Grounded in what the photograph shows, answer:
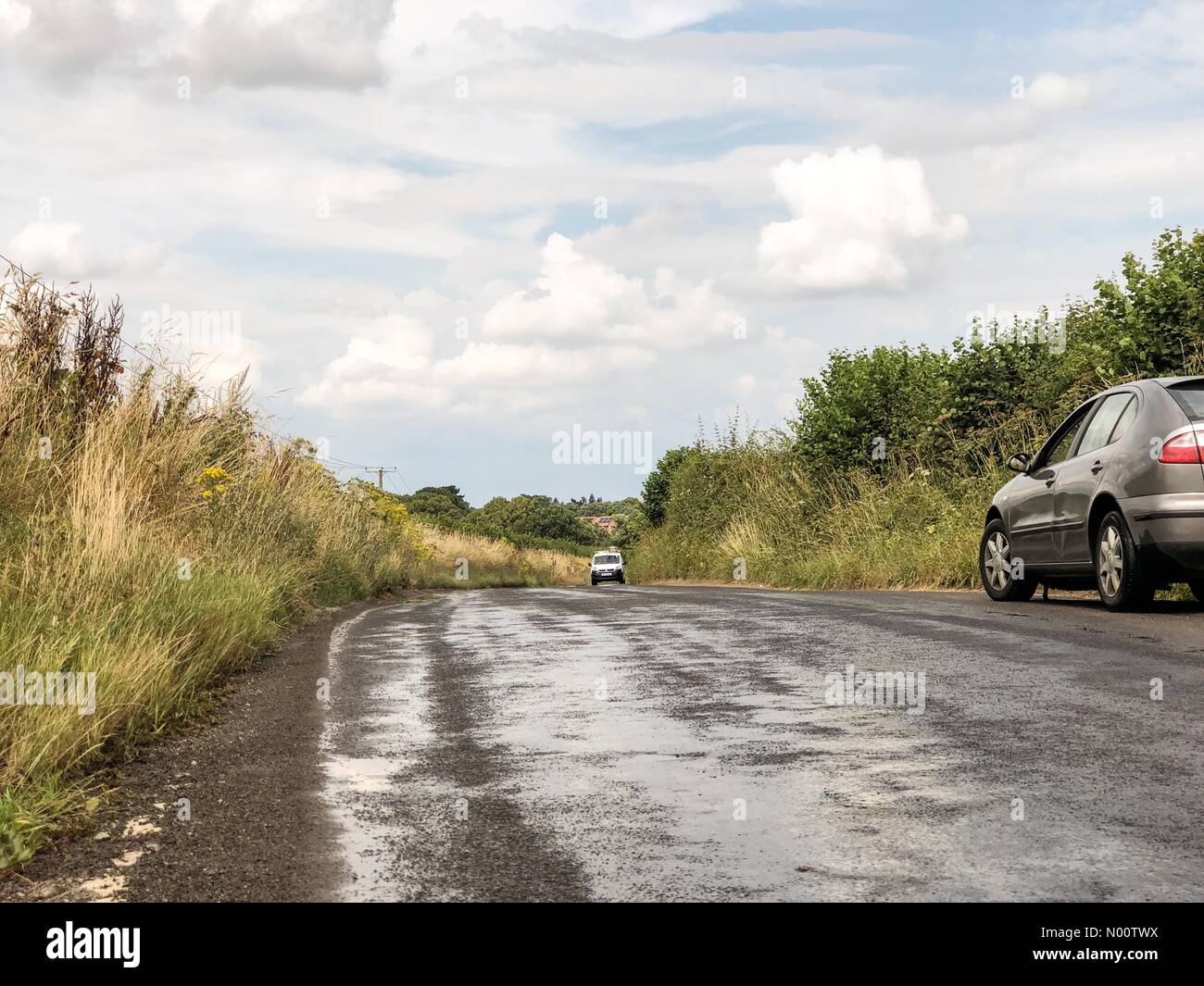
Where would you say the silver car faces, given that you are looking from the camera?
facing away from the viewer and to the left of the viewer
